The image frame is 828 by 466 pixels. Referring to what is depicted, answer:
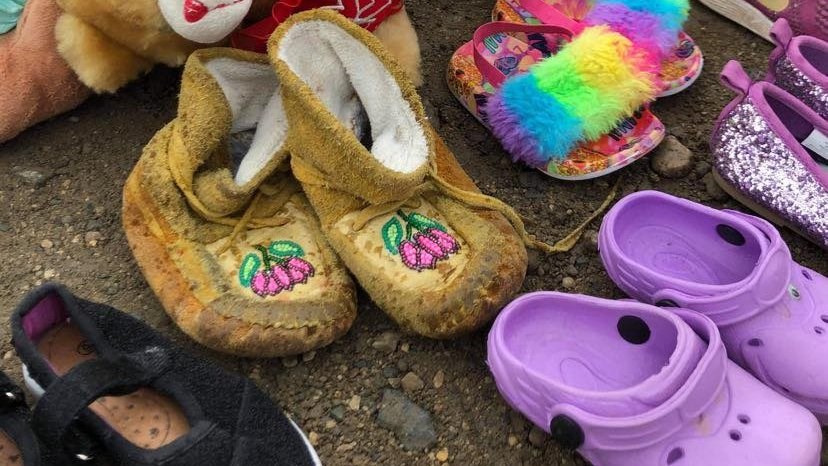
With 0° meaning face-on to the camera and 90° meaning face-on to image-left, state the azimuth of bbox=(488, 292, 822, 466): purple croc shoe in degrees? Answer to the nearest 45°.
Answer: approximately 315°

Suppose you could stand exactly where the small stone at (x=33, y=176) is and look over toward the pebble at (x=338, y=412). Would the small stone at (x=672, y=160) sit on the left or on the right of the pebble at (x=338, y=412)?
left

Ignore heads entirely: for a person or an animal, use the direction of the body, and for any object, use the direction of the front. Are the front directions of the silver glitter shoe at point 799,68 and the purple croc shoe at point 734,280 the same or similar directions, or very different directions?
same or similar directions

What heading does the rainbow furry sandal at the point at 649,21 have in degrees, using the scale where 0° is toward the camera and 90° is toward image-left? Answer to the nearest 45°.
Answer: approximately 315°

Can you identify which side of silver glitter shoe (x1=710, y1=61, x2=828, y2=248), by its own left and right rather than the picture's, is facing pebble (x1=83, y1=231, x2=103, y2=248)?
right

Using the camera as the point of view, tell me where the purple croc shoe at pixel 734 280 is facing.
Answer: facing the viewer and to the right of the viewer

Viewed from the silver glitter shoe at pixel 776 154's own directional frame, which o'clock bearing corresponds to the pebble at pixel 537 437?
The pebble is roughly at 2 o'clock from the silver glitter shoe.

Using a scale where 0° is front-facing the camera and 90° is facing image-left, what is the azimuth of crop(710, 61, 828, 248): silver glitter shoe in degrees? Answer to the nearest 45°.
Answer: approximately 315°

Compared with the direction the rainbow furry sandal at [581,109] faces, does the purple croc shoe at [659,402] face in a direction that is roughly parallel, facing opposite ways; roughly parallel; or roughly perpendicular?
roughly parallel
